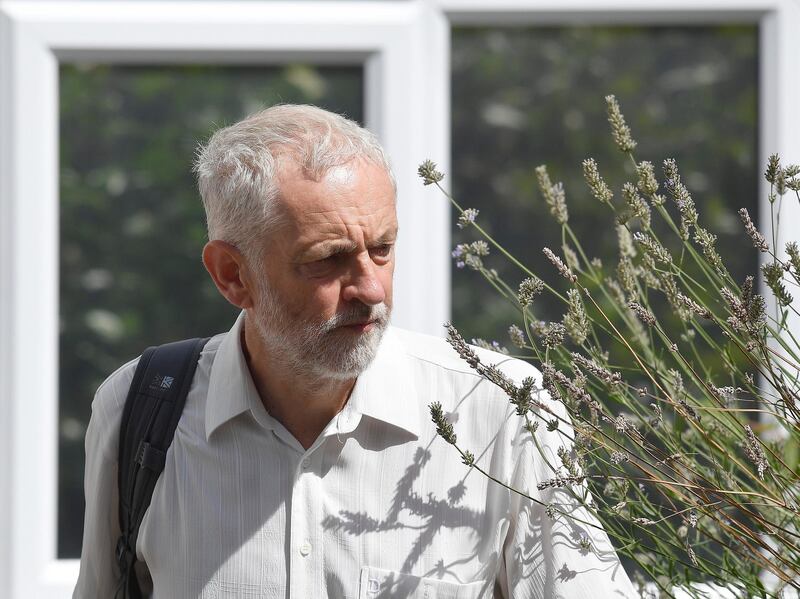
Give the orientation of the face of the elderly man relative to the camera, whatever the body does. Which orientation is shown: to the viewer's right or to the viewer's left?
to the viewer's right

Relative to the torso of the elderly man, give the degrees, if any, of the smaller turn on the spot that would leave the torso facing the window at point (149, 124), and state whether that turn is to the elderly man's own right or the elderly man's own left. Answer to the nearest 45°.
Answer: approximately 135° to the elderly man's own right

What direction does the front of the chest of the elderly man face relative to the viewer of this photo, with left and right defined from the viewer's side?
facing the viewer
